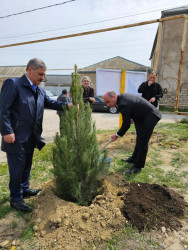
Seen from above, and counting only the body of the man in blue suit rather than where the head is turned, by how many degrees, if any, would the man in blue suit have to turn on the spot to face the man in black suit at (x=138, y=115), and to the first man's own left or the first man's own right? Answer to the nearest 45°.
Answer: approximately 45° to the first man's own left

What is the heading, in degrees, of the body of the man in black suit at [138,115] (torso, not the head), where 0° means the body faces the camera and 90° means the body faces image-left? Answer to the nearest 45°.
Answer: approximately 90°

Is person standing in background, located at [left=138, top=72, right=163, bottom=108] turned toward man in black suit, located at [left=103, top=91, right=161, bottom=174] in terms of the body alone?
yes

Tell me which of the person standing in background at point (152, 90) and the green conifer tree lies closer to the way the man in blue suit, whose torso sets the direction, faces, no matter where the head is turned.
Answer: the green conifer tree

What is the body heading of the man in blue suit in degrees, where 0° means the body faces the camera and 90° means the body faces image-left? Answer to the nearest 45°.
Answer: approximately 315°

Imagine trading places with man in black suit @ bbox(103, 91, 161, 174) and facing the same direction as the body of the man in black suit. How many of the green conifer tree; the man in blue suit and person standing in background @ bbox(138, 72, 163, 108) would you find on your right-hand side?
1

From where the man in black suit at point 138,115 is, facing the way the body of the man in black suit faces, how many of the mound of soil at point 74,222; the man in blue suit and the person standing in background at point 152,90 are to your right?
1

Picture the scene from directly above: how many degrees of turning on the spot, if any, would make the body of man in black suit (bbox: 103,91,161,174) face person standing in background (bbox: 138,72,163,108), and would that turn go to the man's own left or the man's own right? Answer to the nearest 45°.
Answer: approximately 90° to the man's own right

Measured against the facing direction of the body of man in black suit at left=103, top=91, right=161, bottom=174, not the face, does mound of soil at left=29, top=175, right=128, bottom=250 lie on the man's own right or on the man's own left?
on the man's own left
